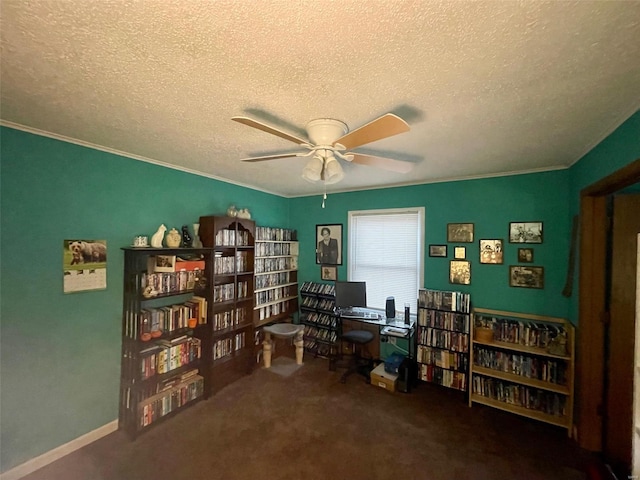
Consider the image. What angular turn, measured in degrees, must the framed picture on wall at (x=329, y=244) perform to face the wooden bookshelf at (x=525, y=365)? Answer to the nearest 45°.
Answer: approximately 45° to its left

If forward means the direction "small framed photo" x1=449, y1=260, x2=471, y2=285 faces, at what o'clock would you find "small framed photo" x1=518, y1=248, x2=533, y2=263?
"small framed photo" x1=518, y1=248, x2=533, y2=263 is roughly at 9 o'clock from "small framed photo" x1=449, y1=260, x2=471, y2=285.

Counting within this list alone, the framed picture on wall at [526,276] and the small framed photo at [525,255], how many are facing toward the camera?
2

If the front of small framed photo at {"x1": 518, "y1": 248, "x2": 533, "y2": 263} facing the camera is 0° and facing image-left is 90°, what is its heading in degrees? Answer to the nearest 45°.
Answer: approximately 0°

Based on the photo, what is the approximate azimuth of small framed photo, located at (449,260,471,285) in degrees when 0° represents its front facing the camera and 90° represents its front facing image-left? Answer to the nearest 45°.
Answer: approximately 0°

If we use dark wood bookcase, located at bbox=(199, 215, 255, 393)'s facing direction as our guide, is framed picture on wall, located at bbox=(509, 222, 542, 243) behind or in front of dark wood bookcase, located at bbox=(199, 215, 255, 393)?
in front

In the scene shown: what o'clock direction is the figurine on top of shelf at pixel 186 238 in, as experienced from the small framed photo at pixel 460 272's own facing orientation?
The figurine on top of shelf is roughly at 2 o'clock from the small framed photo.
